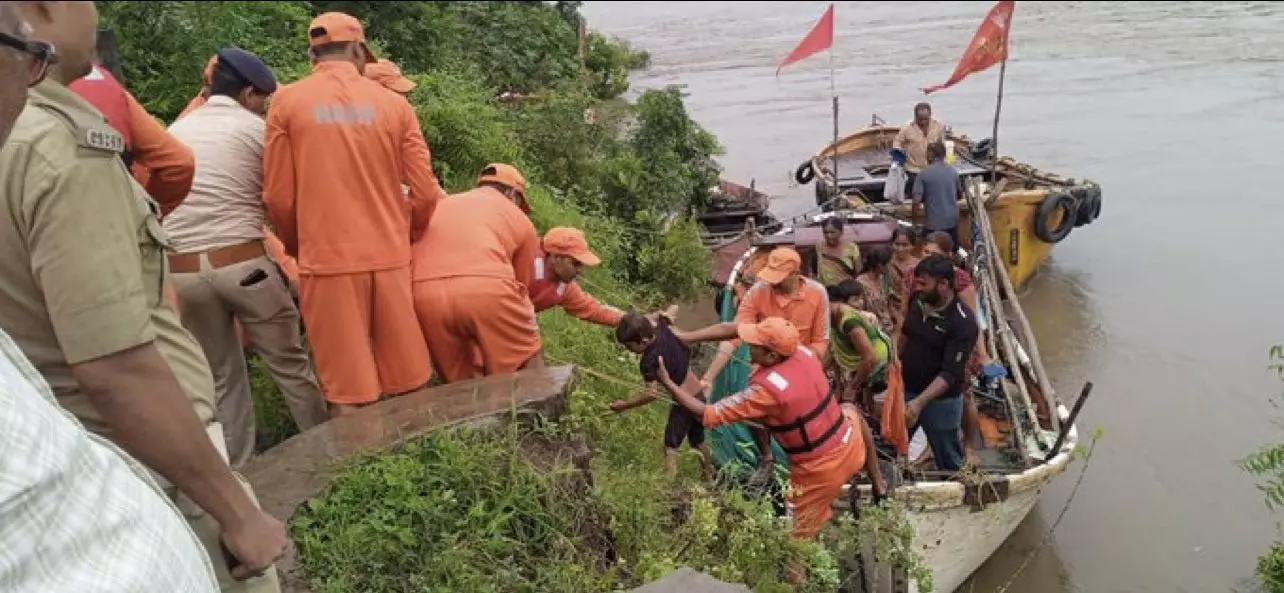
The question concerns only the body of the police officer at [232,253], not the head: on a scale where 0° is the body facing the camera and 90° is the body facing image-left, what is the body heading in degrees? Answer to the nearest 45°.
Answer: approximately 225°

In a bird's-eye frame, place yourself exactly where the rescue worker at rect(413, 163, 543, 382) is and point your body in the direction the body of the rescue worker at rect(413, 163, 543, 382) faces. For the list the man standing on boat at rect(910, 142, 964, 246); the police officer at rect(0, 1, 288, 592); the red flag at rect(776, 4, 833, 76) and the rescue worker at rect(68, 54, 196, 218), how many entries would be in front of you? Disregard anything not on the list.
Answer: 2

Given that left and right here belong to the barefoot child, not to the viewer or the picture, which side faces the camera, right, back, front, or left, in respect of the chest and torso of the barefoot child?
left

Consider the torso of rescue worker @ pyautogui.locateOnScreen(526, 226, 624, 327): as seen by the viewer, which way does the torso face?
to the viewer's right

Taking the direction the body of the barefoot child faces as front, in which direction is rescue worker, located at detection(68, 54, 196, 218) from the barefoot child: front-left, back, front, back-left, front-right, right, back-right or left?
front-left

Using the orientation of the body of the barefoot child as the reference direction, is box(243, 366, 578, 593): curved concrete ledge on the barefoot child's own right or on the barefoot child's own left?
on the barefoot child's own left

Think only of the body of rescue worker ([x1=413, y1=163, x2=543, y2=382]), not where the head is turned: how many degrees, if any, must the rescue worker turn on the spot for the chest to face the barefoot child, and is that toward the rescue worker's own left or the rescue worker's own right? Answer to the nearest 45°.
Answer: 0° — they already face them

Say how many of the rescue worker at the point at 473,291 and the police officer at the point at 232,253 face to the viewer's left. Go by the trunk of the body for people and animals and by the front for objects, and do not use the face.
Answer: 0

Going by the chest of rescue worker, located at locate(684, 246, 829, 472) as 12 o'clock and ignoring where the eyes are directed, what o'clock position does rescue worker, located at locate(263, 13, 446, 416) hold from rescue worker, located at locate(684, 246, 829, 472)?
rescue worker, located at locate(263, 13, 446, 416) is roughly at 12 o'clock from rescue worker, located at locate(684, 246, 829, 472).

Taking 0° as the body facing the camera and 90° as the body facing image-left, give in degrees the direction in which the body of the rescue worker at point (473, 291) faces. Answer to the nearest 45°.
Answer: approximately 225°

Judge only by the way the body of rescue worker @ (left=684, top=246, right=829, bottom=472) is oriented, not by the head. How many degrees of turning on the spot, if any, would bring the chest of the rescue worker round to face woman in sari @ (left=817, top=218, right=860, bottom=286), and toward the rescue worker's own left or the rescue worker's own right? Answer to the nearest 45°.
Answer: approximately 135° to the rescue worker's own right

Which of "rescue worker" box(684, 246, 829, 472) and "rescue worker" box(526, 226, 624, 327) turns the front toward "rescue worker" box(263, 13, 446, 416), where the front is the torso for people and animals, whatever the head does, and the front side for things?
"rescue worker" box(684, 246, 829, 472)

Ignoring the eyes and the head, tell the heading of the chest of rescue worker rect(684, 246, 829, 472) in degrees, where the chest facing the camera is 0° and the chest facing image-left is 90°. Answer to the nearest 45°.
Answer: approximately 45°

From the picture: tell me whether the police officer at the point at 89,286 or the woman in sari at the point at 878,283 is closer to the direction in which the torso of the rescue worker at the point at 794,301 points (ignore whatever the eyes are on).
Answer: the police officer
